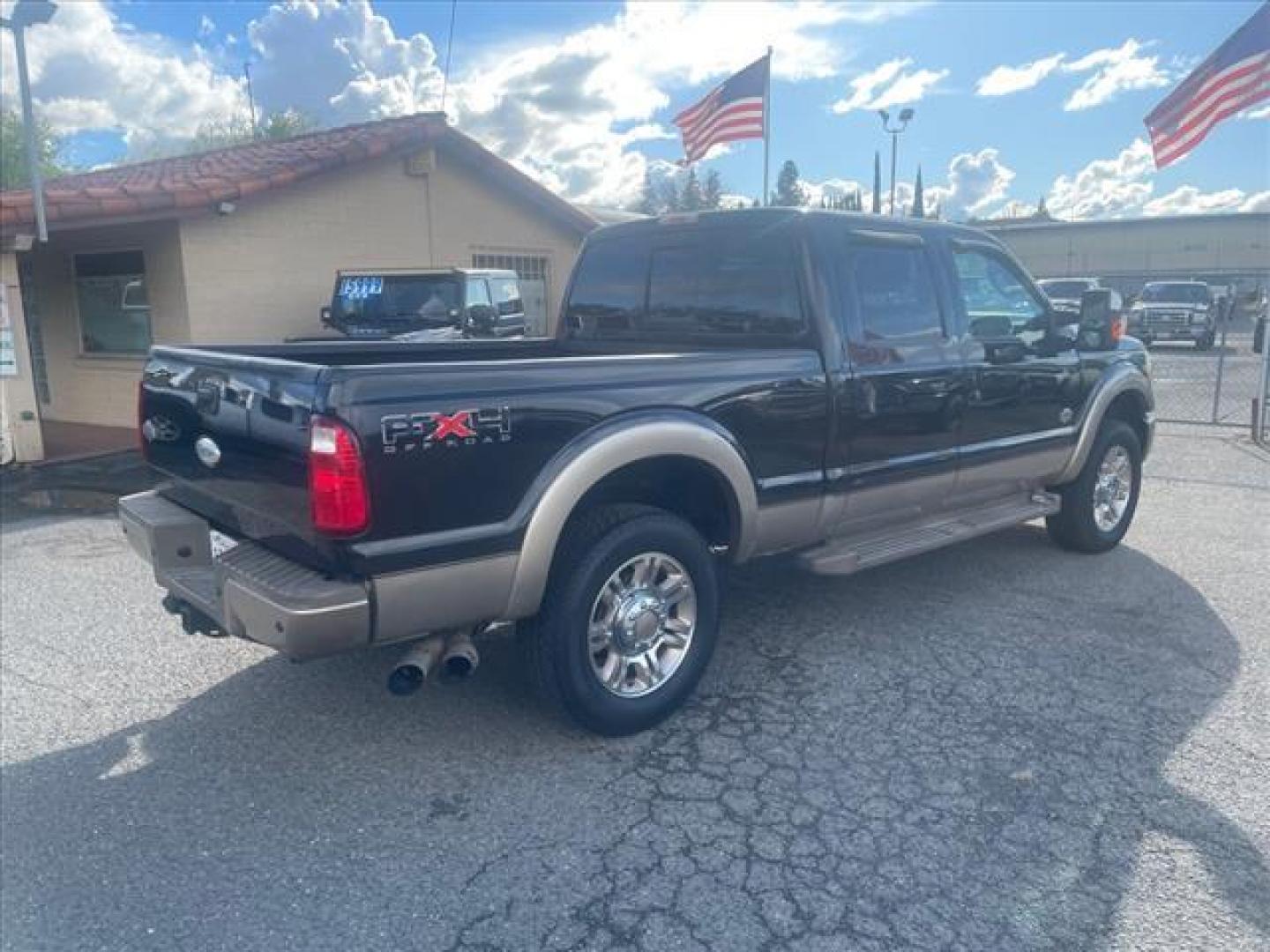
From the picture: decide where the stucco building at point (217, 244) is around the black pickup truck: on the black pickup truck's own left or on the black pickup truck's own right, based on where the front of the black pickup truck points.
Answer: on the black pickup truck's own left

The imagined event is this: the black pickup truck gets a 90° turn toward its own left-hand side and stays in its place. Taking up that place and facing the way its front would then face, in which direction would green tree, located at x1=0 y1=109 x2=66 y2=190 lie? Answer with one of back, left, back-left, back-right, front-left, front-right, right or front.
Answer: front

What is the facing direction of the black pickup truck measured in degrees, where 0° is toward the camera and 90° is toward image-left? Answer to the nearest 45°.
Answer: approximately 225°

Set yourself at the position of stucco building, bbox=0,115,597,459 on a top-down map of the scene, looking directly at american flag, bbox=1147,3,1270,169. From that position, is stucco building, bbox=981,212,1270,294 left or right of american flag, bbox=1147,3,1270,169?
left

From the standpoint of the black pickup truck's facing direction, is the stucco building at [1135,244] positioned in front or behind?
in front

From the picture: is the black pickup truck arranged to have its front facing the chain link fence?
yes

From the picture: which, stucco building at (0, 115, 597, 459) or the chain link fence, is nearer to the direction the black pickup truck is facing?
the chain link fence

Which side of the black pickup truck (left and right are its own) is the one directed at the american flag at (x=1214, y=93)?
front

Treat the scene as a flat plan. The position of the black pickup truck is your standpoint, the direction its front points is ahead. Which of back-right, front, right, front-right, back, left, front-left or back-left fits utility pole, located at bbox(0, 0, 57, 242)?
left

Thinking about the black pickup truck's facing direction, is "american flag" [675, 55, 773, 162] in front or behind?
in front
